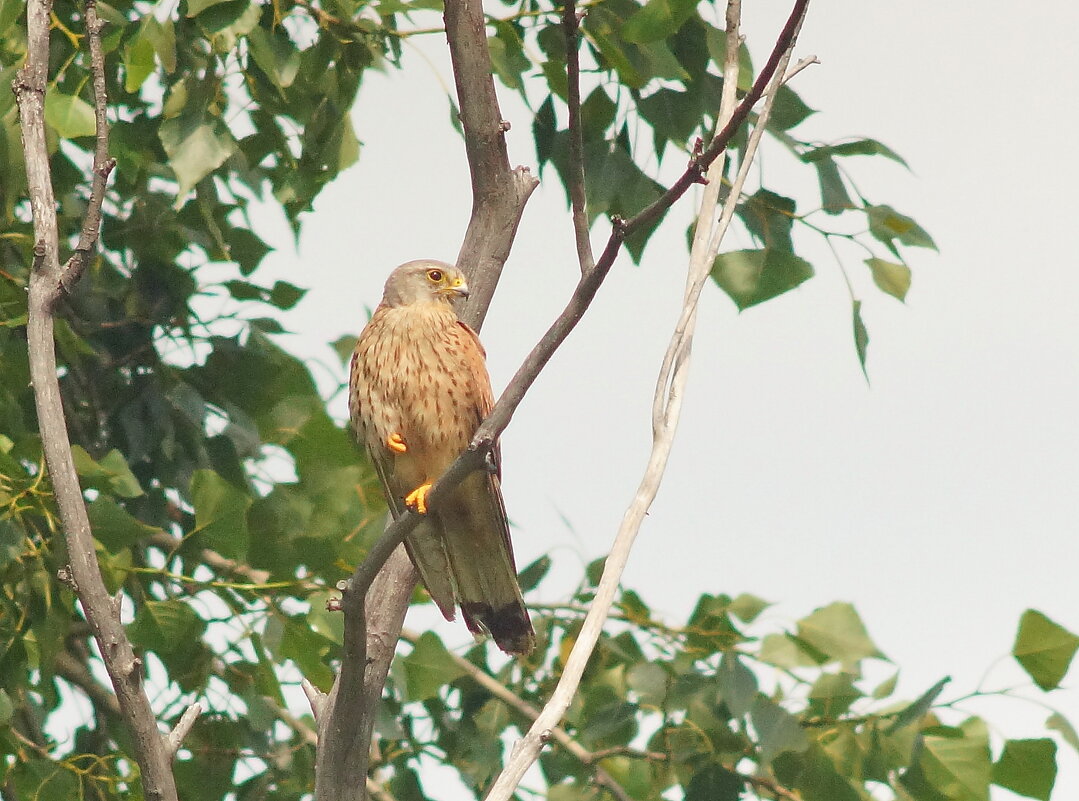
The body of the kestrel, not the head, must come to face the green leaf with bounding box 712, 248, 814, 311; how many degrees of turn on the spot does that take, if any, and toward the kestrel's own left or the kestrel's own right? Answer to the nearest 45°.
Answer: approximately 45° to the kestrel's own left

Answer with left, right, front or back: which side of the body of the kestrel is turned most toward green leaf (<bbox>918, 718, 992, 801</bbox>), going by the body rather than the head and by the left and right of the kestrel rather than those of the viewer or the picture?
left

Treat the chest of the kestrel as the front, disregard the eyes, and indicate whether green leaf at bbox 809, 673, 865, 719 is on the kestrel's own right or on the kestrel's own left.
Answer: on the kestrel's own left

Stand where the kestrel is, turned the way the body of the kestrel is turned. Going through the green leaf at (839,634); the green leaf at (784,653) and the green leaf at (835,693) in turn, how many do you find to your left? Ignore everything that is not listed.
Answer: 3

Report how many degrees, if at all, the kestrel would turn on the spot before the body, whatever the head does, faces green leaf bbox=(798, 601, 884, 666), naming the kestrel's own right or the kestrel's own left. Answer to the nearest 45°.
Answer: approximately 90° to the kestrel's own left

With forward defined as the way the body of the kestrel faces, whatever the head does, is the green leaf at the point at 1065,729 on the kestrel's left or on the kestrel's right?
on the kestrel's left

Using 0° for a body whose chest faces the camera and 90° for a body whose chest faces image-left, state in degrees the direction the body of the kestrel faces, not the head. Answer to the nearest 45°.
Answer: approximately 0°
